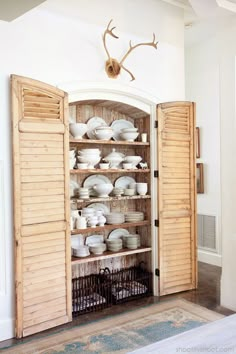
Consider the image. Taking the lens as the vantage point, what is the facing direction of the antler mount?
facing the viewer and to the right of the viewer
